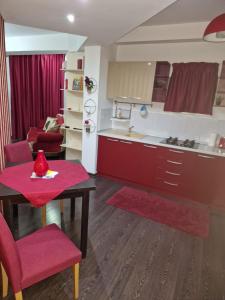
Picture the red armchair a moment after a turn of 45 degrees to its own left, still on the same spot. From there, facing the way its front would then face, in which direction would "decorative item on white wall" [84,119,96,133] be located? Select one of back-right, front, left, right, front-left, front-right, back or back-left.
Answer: front-left

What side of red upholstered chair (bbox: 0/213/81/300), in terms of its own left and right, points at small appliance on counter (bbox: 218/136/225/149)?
front

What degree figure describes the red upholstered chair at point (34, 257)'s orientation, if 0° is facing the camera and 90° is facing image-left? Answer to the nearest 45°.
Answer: approximately 225°

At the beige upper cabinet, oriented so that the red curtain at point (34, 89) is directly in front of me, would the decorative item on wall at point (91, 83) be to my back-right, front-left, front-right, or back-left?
front-left

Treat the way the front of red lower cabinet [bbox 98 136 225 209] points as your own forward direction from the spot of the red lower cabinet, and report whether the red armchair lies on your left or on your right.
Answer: on your right

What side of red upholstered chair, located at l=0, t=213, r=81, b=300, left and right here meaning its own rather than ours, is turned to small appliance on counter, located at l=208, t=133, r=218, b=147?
front

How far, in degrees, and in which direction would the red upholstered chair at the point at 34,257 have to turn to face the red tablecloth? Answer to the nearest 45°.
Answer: approximately 45° to its left

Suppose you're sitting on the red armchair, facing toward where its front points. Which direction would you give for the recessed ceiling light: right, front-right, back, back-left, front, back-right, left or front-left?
front-left

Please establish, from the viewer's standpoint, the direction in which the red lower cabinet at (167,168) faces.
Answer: facing the viewer and to the left of the viewer

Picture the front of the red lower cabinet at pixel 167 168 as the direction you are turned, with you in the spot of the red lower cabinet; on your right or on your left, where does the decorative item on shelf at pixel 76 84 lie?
on your right

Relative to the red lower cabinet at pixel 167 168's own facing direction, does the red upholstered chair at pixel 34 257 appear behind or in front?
in front

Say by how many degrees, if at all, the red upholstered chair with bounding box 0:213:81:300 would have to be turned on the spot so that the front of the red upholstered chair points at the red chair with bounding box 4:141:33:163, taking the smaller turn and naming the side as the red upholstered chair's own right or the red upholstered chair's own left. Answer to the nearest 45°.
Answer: approximately 45° to the red upholstered chair's own left

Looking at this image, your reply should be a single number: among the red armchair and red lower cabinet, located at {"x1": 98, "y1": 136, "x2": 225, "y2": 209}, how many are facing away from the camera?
0

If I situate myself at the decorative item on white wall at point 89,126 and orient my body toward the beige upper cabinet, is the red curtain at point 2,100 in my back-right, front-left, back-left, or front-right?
back-right
